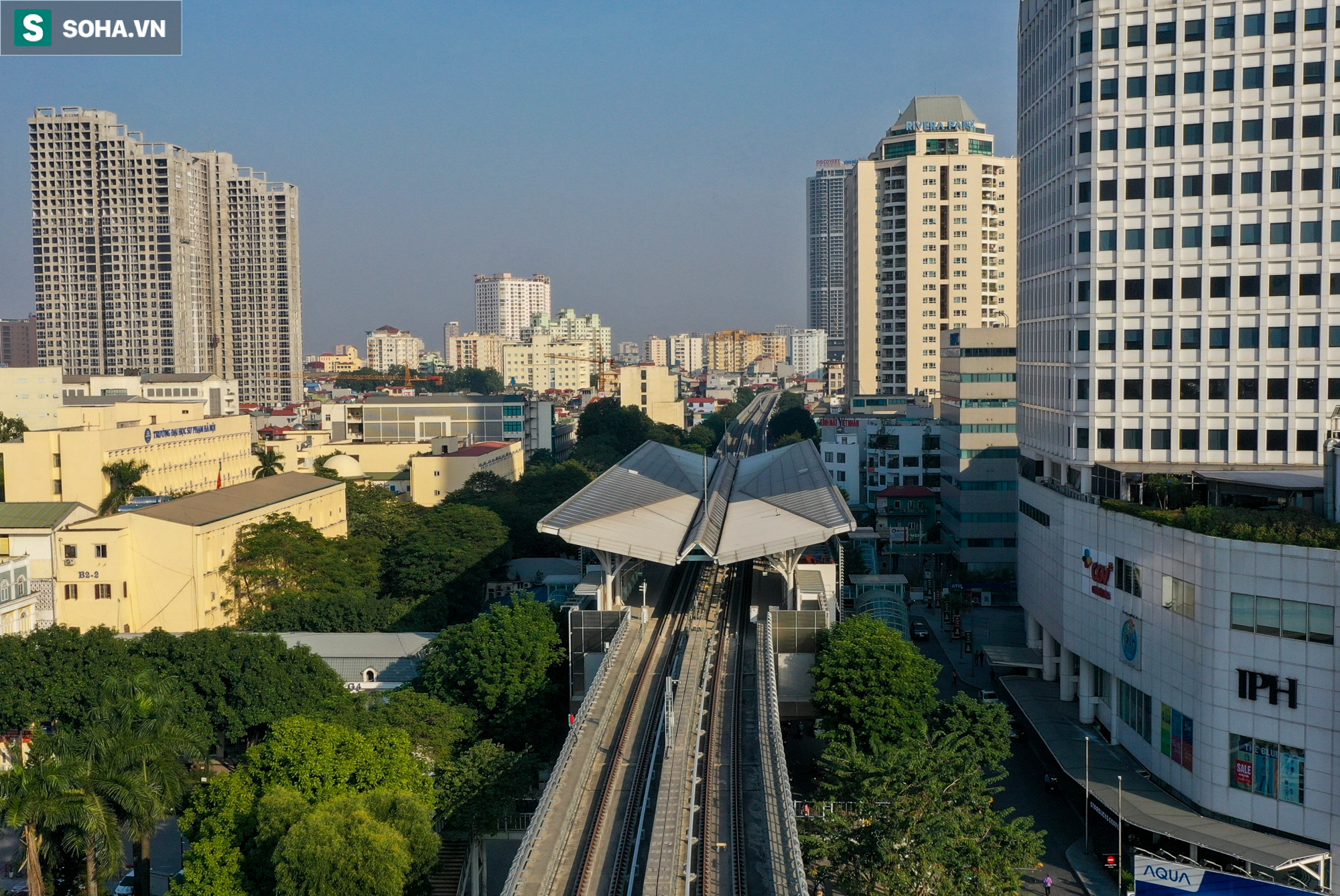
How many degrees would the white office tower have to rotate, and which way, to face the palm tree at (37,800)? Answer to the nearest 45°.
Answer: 0° — it already faces it

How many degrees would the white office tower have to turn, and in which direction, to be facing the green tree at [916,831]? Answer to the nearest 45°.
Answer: approximately 45° to its left

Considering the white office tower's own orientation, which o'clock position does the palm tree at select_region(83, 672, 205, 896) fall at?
The palm tree is roughly at 12 o'clock from the white office tower.

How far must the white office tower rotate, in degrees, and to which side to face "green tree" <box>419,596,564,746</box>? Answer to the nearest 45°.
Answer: approximately 45° to its right

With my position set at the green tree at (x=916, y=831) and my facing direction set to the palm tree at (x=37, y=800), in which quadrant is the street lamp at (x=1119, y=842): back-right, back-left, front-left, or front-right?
back-right

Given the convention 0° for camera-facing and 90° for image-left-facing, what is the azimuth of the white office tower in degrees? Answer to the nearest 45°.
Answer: approximately 45°

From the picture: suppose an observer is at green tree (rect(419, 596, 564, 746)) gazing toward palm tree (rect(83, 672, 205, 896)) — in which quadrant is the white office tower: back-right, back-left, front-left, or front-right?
back-left

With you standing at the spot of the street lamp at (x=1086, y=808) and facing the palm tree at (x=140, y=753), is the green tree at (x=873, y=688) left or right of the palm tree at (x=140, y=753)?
right
